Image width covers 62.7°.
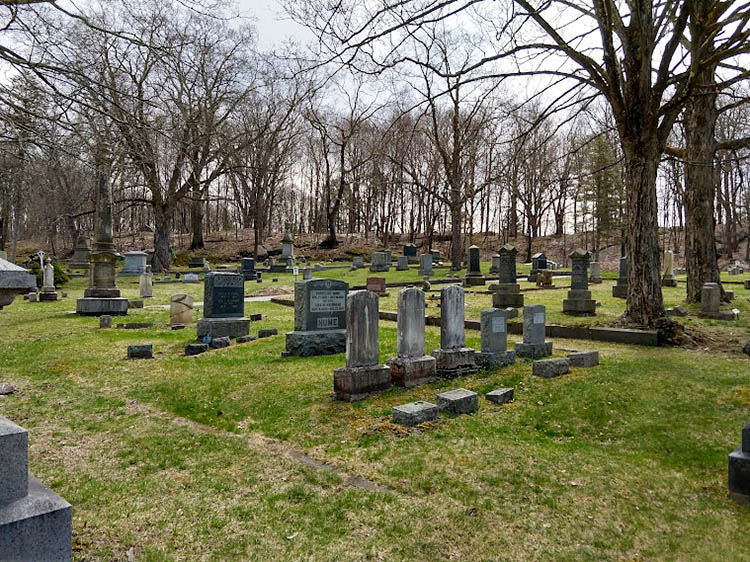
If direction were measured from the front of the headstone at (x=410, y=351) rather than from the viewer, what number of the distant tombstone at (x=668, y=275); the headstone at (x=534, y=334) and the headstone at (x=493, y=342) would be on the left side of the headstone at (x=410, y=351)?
3

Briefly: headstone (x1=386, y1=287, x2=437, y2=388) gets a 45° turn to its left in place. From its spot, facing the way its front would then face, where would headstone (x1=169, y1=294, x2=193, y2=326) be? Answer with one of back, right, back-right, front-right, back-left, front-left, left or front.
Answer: back-left

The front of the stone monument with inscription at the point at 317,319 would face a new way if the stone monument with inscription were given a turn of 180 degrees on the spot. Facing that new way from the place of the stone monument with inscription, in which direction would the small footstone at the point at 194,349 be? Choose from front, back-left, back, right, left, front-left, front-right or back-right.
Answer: front-left

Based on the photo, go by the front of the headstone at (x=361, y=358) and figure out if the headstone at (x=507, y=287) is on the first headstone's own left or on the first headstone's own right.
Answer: on the first headstone's own left

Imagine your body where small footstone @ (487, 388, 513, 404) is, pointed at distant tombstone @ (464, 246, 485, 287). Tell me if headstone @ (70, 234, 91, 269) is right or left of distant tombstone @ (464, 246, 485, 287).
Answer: left

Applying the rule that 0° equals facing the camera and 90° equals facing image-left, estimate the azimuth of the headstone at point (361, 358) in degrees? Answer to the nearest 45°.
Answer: approximately 315°

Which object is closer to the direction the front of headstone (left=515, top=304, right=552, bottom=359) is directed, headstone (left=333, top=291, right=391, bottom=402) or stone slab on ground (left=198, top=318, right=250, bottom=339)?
the headstone

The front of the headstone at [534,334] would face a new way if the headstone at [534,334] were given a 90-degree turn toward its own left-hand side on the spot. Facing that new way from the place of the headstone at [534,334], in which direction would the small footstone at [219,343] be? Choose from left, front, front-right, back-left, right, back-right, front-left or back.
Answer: back-left

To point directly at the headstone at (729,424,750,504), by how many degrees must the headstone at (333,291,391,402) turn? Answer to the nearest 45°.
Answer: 0° — it already faces it

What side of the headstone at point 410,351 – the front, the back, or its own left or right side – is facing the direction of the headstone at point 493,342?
left

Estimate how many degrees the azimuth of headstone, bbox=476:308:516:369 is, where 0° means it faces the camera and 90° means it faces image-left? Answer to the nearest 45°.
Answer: approximately 315°
